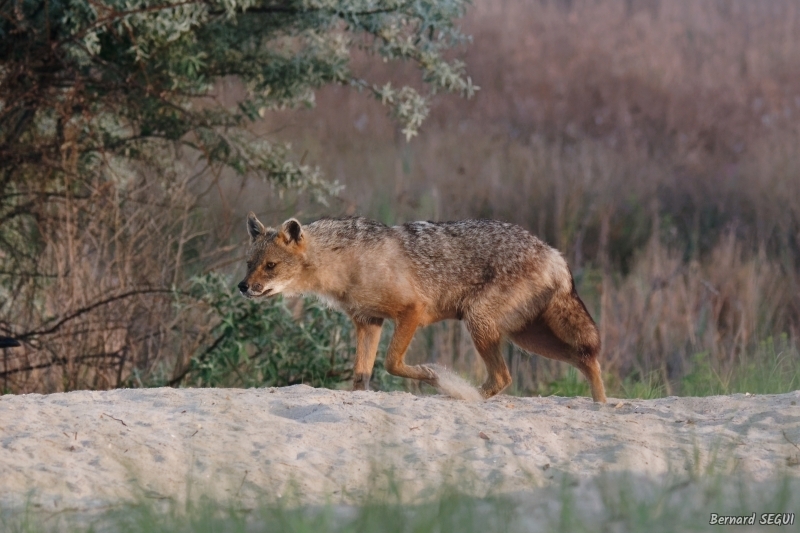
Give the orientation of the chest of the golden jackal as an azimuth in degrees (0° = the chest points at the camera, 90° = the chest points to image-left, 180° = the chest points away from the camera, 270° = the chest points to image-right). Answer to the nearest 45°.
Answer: approximately 90°
